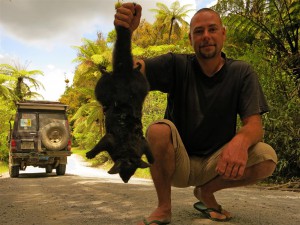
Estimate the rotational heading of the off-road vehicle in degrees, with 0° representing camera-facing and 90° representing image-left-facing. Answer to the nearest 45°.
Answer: approximately 180°

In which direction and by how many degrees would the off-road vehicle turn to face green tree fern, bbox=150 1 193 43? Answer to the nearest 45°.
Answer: approximately 45° to its right
